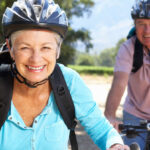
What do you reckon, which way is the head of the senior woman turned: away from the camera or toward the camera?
toward the camera

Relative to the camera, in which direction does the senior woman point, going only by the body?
toward the camera
